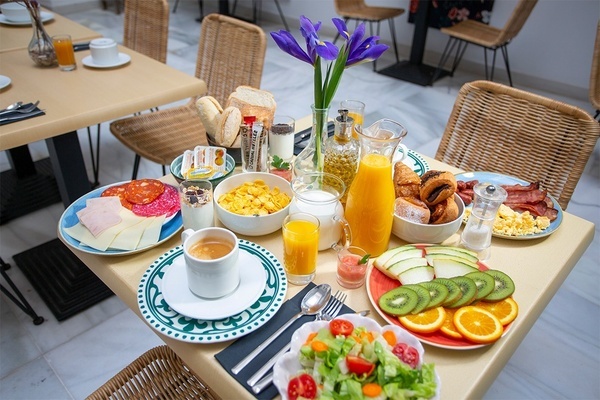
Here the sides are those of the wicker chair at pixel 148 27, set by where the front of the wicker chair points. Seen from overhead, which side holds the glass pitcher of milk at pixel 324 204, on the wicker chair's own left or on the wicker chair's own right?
on the wicker chair's own left

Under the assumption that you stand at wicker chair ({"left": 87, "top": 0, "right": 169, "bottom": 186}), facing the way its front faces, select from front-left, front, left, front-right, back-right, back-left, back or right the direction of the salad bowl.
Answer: front-left

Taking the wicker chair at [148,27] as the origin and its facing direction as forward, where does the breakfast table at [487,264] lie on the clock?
The breakfast table is roughly at 10 o'clock from the wicker chair.

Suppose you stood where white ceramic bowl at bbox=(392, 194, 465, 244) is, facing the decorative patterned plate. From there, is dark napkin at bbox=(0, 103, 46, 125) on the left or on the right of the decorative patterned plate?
right

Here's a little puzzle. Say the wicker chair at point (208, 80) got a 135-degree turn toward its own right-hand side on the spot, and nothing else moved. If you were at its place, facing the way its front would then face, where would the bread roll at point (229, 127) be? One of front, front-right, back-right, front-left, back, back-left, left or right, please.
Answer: back

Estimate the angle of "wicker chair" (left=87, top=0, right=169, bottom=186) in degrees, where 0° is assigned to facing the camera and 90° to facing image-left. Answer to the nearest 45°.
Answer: approximately 45°

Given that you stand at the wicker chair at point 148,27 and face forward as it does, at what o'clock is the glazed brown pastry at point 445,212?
The glazed brown pastry is roughly at 10 o'clock from the wicker chair.

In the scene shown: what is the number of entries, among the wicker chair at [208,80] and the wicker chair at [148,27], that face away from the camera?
0

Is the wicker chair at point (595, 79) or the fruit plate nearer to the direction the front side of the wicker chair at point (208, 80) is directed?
the fruit plate

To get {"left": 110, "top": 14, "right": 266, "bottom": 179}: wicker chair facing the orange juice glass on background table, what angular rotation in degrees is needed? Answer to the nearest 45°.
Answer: approximately 45° to its right

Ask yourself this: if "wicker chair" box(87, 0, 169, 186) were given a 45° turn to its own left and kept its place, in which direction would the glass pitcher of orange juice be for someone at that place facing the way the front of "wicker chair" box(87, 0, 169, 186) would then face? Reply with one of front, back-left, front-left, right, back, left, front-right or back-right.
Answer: front

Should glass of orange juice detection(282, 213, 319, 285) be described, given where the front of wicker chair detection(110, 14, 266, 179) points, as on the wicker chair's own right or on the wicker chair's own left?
on the wicker chair's own left

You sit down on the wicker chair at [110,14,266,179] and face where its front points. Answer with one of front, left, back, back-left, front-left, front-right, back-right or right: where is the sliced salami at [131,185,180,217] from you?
front-left

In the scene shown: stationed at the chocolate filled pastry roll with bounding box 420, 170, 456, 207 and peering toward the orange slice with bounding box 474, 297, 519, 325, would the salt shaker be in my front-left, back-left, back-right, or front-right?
front-left

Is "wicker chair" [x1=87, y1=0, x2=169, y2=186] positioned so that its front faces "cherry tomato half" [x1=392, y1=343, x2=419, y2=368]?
no

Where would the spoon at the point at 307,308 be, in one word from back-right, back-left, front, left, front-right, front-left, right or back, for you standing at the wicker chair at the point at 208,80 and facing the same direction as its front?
front-left

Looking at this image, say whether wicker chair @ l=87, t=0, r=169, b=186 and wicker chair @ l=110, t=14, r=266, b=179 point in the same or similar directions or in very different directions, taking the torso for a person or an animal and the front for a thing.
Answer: same or similar directions

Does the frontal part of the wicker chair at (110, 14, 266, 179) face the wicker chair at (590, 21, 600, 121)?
no

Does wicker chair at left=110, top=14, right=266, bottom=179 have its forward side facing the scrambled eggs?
no

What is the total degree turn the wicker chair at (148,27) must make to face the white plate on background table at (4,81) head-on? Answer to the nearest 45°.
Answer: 0° — it already faces it
